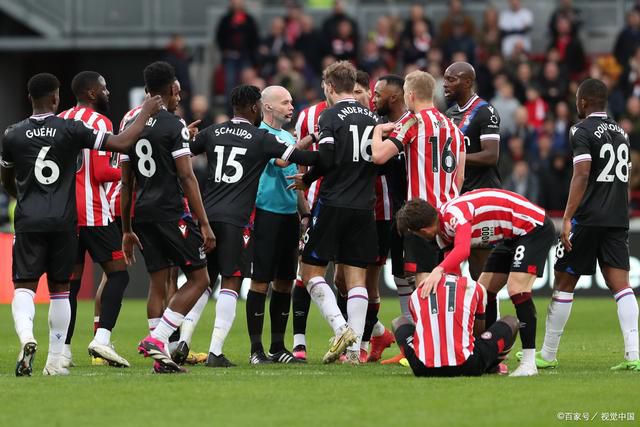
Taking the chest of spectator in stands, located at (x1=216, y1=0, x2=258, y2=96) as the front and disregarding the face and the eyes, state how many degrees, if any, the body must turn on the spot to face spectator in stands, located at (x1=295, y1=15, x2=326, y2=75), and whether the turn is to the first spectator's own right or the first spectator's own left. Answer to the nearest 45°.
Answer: approximately 90° to the first spectator's own left

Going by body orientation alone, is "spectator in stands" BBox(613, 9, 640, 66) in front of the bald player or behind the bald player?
behind

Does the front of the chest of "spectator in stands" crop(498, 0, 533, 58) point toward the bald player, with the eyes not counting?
yes

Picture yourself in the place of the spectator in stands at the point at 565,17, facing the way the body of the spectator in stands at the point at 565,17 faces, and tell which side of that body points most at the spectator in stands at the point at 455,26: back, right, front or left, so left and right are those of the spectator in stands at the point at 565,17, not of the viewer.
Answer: right

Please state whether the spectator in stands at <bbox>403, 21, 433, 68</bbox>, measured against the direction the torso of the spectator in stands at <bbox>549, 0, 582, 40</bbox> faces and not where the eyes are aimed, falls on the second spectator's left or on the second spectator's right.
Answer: on the second spectator's right

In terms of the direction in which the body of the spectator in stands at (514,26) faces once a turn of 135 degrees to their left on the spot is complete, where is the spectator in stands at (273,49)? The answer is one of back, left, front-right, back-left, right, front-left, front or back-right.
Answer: back-left
